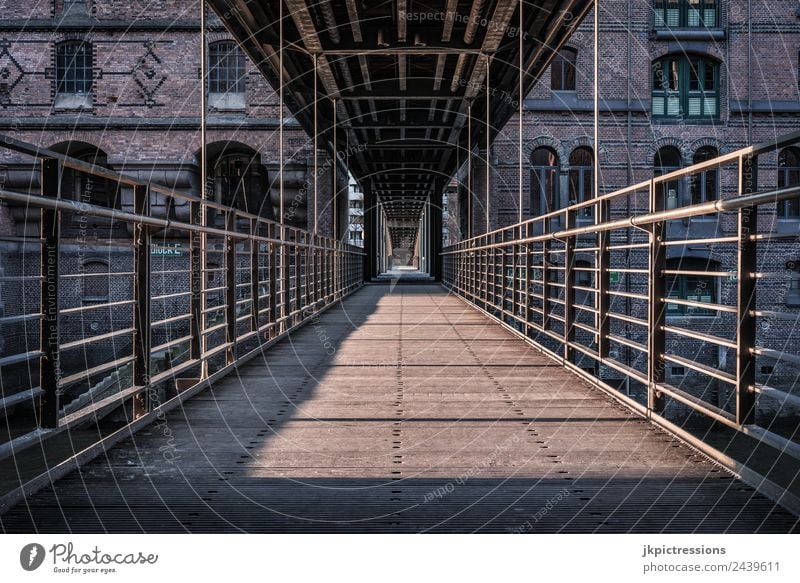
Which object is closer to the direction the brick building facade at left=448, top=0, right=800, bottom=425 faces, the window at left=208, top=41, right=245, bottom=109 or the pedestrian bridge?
the pedestrian bridge

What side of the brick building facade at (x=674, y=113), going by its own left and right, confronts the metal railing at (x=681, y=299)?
front

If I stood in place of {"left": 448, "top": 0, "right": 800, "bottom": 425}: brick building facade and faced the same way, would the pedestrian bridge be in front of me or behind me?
in front

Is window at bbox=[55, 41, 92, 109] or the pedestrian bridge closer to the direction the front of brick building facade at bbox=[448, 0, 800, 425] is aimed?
the pedestrian bridge
